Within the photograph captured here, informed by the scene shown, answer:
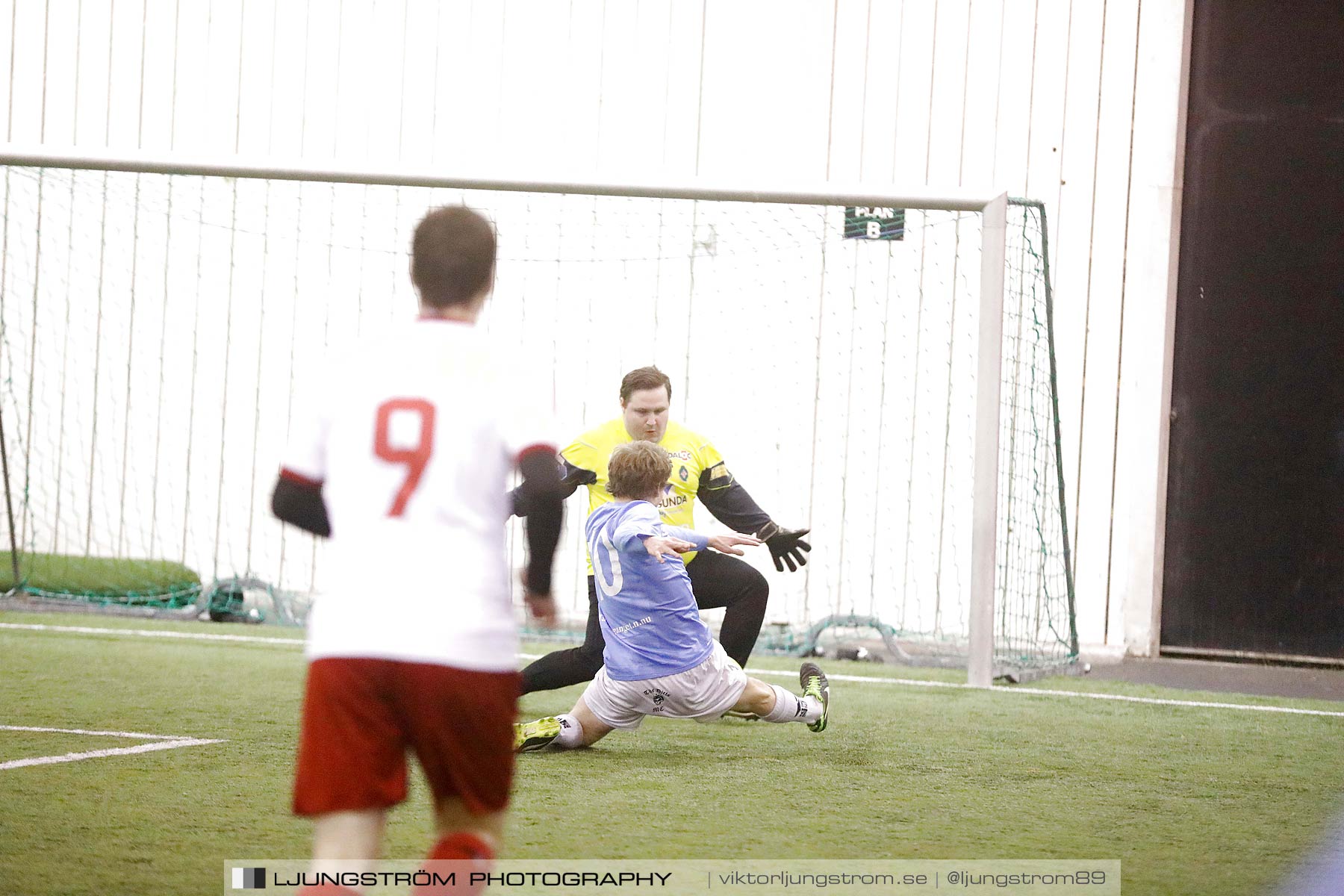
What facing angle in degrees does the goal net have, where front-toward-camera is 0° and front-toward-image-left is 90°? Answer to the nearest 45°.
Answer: approximately 45°

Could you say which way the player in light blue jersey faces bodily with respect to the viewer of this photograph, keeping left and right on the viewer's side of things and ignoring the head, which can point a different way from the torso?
facing away from the viewer and to the right of the viewer

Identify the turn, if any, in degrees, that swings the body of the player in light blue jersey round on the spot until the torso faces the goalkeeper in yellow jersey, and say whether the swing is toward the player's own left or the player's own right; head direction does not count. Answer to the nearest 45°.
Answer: approximately 45° to the player's own left

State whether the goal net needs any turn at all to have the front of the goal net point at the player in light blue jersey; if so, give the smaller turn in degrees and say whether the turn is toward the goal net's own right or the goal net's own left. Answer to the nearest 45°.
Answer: approximately 45° to the goal net's own left

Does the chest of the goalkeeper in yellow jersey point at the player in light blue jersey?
yes

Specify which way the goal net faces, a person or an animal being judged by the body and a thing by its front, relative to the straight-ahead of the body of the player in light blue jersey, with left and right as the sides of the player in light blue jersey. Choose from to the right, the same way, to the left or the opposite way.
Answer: the opposite way

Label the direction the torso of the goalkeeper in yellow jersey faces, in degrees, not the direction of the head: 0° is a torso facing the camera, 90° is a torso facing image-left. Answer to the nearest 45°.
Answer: approximately 0°
